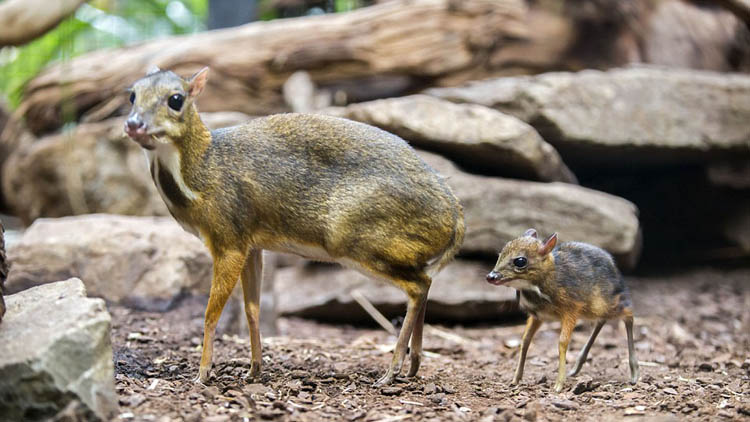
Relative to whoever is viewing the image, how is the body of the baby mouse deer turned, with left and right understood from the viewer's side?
facing the viewer and to the left of the viewer

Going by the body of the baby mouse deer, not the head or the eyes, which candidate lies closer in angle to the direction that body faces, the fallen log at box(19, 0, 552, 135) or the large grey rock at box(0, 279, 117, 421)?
the large grey rock

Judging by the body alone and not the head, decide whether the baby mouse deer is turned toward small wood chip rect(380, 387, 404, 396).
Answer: yes

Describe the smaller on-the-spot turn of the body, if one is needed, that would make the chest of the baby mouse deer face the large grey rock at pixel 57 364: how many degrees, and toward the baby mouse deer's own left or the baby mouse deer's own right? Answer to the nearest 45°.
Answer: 0° — it already faces it

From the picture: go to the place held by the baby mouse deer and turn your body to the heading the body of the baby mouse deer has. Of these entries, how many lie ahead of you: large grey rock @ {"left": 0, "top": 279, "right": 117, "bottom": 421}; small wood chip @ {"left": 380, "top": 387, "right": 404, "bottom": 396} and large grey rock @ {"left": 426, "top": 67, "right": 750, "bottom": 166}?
2

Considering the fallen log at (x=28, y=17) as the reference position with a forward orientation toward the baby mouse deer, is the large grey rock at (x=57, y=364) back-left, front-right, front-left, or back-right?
front-right
